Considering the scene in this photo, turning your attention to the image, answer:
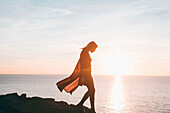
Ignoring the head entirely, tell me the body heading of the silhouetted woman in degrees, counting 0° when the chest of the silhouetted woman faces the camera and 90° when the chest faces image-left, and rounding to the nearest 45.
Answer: approximately 270°
